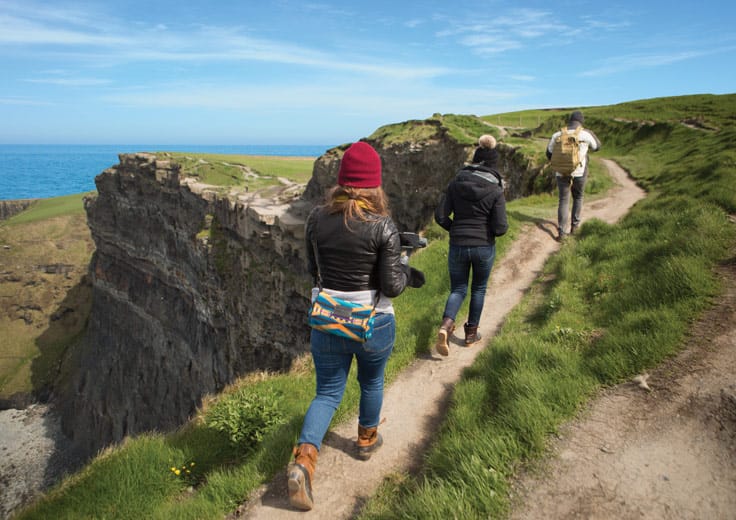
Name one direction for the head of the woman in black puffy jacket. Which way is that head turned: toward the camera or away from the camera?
away from the camera

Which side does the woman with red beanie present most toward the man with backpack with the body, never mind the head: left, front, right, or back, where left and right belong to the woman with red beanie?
front

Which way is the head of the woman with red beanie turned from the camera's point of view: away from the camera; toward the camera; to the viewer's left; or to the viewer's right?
away from the camera

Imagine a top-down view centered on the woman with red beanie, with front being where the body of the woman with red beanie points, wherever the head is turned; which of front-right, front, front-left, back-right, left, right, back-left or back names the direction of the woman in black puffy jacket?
front

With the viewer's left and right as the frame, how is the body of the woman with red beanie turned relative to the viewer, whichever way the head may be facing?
facing away from the viewer and to the right of the viewer
